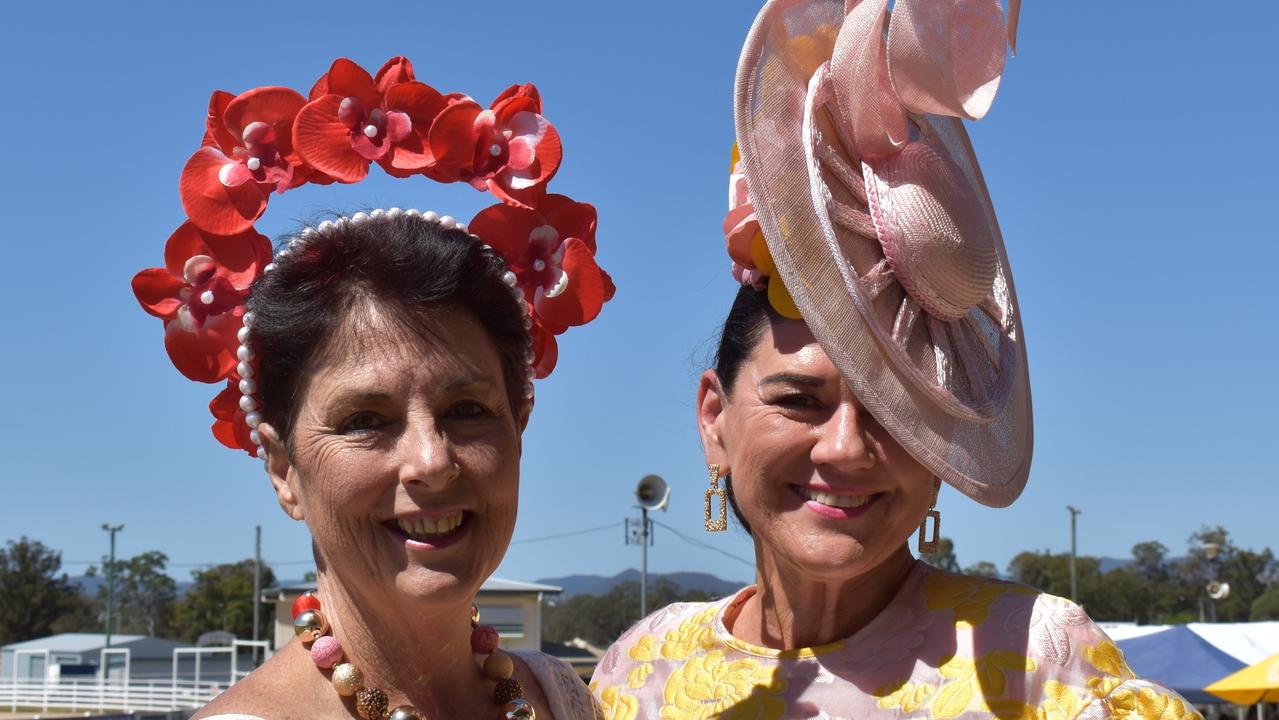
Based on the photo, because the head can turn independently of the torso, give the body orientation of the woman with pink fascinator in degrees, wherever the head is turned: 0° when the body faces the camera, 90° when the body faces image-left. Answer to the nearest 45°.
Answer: approximately 0°

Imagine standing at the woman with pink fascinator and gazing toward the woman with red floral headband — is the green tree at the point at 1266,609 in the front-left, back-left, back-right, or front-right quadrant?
back-right

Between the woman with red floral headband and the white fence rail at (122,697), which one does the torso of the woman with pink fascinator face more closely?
the woman with red floral headband

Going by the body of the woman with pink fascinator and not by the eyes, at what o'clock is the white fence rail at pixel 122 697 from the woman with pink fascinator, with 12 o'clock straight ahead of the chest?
The white fence rail is roughly at 5 o'clock from the woman with pink fascinator.

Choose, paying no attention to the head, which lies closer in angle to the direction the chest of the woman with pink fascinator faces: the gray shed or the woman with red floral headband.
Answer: the woman with red floral headband

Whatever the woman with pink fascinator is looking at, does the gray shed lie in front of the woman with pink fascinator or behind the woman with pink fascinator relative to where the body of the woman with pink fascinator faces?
behind

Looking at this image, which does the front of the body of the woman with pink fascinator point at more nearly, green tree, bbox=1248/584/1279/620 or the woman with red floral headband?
the woman with red floral headband

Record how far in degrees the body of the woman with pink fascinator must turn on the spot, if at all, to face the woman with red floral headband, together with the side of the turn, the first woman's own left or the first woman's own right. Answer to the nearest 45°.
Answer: approximately 45° to the first woman's own right

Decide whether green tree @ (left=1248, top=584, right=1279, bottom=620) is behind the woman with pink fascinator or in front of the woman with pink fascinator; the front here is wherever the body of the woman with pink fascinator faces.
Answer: behind

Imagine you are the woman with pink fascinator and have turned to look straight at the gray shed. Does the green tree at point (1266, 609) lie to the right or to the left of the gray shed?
right

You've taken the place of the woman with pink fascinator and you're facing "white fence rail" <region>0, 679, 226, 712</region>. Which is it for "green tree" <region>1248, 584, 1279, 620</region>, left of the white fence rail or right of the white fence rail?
right
